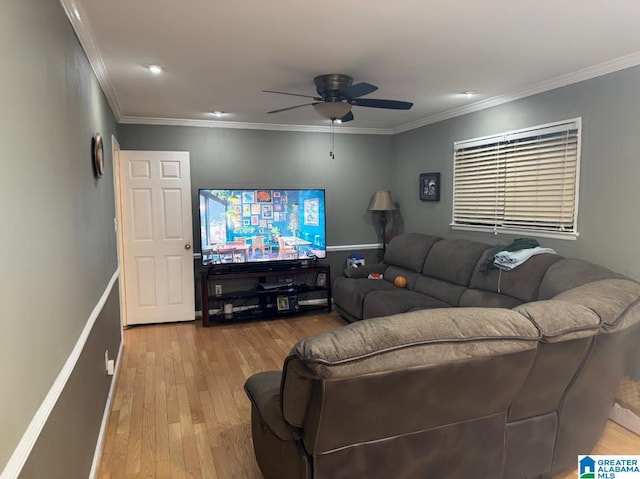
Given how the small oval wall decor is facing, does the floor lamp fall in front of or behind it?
in front

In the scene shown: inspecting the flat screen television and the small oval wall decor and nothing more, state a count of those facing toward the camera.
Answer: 1

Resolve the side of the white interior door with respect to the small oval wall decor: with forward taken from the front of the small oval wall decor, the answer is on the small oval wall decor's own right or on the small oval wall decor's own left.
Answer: on the small oval wall decor's own left

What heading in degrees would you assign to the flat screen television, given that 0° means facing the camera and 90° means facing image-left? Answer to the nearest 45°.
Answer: approximately 0°

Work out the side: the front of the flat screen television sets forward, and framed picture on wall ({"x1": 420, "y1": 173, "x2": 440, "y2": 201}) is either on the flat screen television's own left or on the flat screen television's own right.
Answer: on the flat screen television's own left

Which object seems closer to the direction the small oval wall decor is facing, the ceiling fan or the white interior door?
the ceiling fan

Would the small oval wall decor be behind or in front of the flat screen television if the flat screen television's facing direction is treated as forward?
in front

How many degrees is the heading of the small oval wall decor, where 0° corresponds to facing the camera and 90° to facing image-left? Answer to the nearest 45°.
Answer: approximately 270°

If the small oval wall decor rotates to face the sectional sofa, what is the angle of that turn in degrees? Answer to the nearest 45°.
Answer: approximately 45° to its right

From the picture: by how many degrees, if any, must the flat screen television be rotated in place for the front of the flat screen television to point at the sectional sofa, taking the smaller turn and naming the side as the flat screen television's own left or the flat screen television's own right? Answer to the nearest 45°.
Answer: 0° — it already faces it

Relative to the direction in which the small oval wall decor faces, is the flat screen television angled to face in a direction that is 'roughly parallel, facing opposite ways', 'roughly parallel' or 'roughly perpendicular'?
roughly perpendicular
